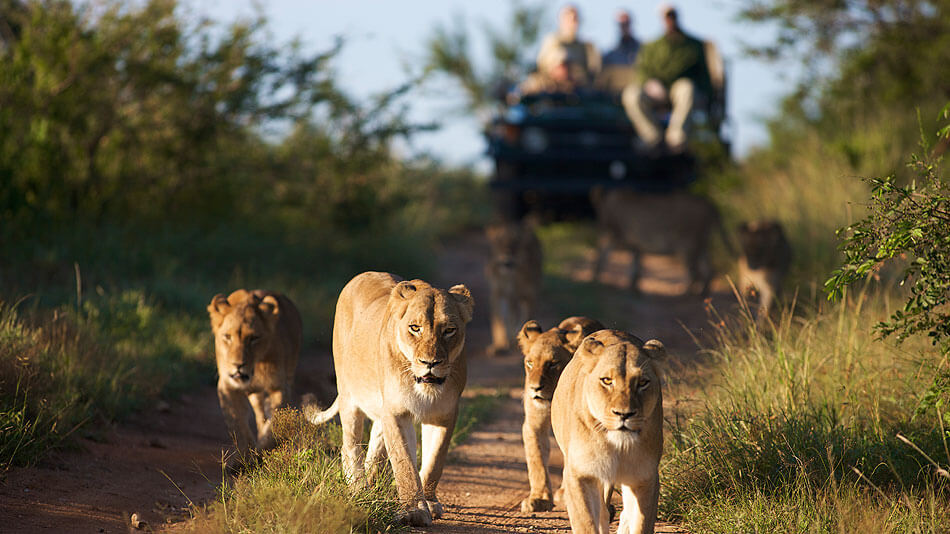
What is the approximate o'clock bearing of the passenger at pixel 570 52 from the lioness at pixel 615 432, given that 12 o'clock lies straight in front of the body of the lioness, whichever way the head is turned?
The passenger is roughly at 6 o'clock from the lioness.

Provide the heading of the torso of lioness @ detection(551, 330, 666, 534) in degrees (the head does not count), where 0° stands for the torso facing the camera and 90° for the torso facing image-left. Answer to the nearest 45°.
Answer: approximately 0°

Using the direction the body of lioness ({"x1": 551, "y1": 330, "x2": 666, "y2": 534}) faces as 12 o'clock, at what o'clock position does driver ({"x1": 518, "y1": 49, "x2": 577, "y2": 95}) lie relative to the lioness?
The driver is roughly at 6 o'clock from the lioness.

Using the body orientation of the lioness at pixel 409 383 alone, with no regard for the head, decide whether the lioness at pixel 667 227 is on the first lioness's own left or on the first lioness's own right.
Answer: on the first lioness's own left

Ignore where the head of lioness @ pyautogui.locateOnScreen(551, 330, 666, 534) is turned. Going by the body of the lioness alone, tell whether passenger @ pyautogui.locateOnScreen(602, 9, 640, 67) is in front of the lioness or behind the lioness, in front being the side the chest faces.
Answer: behind
